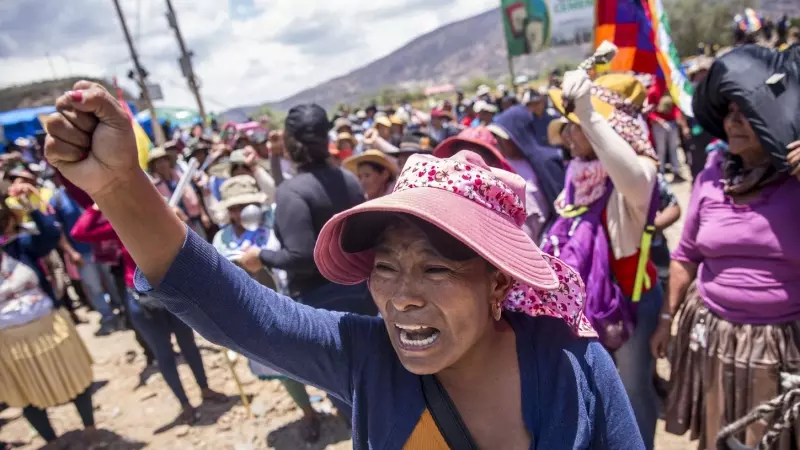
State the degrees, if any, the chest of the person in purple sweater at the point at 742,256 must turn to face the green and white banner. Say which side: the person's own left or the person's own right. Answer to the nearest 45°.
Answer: approximately 135° to the person's own right

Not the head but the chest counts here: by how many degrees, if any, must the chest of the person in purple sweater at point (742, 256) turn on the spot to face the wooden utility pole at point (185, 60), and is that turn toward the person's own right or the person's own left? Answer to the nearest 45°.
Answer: approximately 90° to the person's own right

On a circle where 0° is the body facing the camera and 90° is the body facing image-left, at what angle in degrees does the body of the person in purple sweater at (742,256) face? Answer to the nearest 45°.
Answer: approximately 45°

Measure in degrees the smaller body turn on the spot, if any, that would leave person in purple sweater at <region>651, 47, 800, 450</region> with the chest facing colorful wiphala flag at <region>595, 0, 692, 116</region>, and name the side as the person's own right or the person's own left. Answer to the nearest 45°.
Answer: approximately 135° to the person's own right

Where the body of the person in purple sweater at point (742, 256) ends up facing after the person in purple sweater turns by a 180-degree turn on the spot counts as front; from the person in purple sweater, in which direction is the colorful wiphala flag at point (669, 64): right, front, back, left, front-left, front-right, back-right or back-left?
front-left
